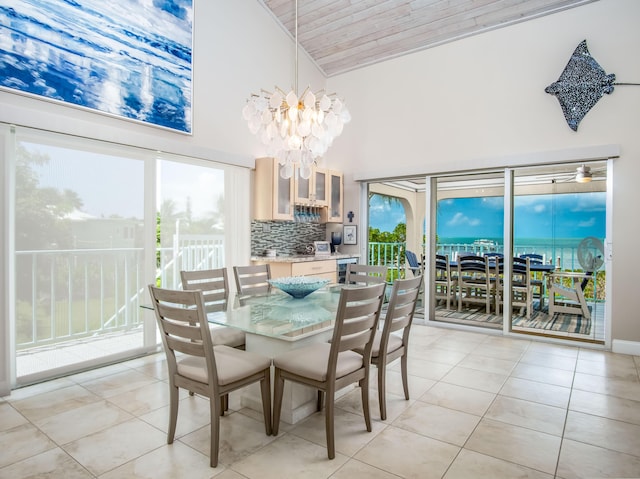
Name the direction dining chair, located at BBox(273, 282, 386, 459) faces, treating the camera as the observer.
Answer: facing away from the viewer and to the left of the viewer

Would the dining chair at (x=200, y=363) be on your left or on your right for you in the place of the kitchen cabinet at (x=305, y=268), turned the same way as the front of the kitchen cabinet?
on your right

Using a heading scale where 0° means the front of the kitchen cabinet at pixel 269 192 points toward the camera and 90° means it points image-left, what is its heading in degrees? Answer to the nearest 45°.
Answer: approximately 315°

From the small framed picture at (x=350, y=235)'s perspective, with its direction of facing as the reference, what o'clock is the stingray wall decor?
The stingray wall decor is roughly at 10 o'clock from the small framed picture.

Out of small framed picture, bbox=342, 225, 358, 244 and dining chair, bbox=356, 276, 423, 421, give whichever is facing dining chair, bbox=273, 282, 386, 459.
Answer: the small framed picture

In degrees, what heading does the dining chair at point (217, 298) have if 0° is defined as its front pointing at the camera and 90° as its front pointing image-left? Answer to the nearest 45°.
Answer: approximately 315°

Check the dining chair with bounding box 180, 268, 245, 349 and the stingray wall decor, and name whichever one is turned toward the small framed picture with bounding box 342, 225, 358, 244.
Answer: the stingray wall decor

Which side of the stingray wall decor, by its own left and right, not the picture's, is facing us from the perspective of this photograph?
left

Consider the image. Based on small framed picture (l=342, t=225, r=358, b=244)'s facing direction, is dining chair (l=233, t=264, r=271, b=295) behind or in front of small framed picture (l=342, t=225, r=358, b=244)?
in front

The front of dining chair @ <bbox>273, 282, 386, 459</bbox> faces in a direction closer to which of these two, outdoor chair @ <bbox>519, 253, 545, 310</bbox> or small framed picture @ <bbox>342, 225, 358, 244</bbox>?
the small framed picture

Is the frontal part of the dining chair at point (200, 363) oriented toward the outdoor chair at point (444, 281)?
yes
